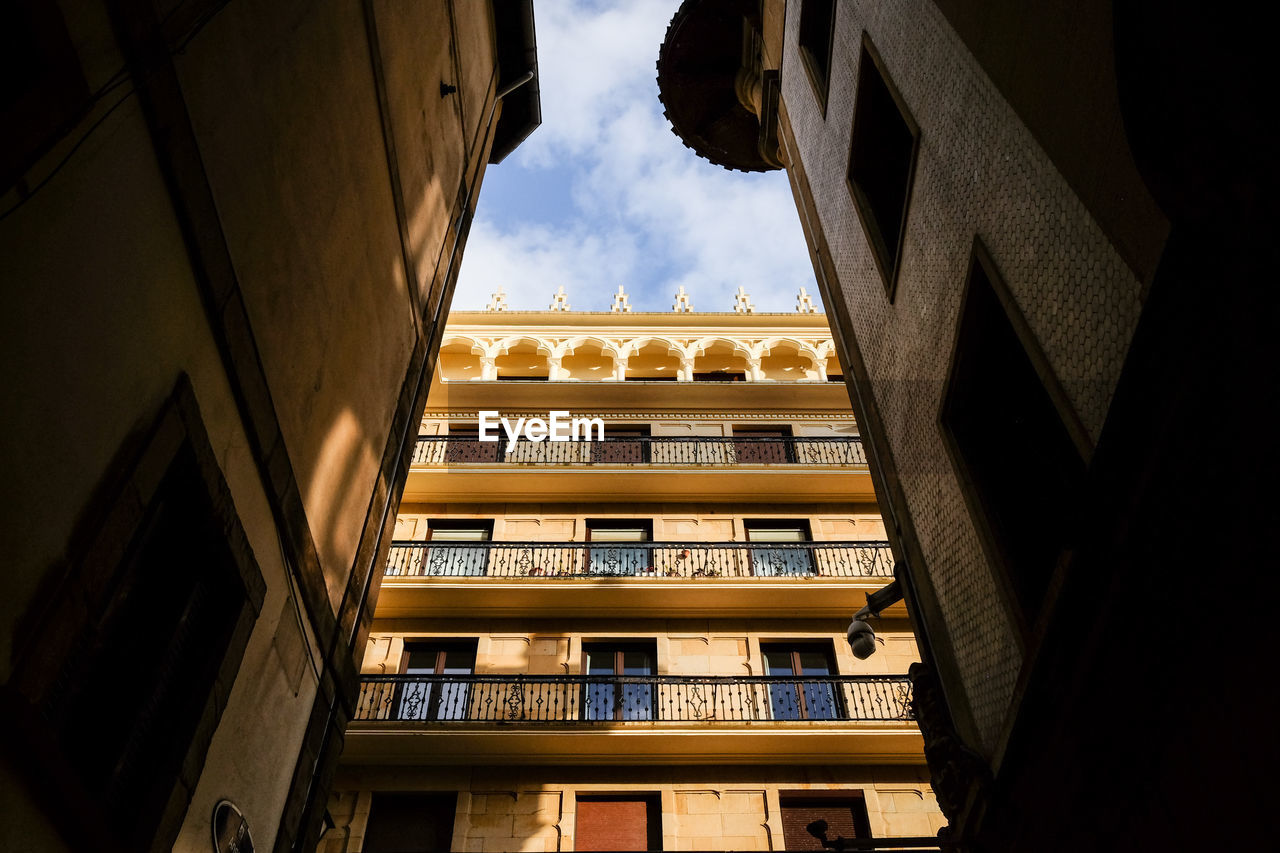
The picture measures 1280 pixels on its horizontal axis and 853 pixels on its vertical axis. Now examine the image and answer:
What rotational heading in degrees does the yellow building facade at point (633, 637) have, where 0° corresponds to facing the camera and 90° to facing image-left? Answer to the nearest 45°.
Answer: approximately 0°

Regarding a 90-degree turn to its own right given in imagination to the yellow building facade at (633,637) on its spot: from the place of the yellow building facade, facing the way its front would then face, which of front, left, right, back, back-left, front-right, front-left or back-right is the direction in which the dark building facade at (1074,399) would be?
left

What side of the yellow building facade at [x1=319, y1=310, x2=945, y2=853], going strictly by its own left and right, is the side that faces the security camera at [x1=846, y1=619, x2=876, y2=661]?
front

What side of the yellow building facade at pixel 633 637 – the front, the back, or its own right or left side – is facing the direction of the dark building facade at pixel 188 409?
front

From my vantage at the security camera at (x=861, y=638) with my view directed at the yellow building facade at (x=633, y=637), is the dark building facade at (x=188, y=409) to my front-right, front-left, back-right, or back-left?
back-left
